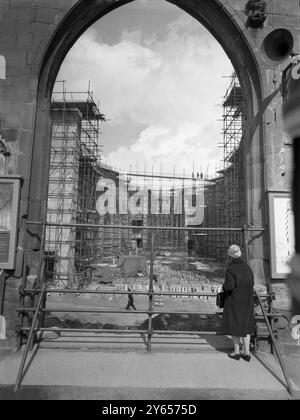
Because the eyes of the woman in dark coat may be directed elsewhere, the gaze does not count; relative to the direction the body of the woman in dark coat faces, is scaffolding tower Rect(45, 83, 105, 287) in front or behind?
in front

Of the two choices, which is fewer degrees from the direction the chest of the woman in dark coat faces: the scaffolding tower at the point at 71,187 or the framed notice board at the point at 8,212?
the scaffolding tower

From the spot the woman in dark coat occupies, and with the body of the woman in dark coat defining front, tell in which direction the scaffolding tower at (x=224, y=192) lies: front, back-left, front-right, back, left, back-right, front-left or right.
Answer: front-right

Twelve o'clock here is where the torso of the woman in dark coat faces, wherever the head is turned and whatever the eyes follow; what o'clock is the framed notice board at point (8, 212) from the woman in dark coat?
The framed notice board is roughly at 10 o'clock from the woman in dark coat.

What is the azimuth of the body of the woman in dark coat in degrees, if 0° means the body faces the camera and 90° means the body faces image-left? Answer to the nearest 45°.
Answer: approximately 135°
